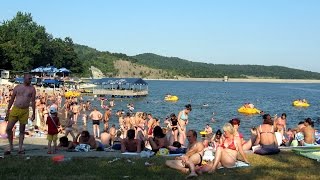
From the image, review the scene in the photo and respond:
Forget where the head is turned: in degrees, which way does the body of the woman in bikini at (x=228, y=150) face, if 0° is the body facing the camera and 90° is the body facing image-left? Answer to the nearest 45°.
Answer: approximately 45°

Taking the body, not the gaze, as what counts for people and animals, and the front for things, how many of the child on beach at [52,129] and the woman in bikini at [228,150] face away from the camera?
1

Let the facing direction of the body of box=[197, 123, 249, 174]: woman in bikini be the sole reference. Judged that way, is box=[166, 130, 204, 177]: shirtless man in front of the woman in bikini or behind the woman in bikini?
in front

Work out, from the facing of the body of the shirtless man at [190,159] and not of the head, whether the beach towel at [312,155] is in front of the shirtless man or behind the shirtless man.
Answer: behind

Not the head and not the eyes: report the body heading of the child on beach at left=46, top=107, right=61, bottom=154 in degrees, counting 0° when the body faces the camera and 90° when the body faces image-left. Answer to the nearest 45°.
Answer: approximately 180°

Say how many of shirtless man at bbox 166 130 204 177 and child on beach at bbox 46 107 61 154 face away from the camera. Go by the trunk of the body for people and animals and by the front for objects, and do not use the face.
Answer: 1

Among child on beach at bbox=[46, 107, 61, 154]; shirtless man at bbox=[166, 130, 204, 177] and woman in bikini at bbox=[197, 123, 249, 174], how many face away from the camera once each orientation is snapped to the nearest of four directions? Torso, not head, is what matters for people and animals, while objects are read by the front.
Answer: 1

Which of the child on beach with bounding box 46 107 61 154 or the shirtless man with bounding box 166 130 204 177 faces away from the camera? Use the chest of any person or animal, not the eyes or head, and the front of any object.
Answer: the child on beach

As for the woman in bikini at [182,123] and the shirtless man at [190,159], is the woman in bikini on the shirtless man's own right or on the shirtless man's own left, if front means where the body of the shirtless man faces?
on the shirtless man's own right
